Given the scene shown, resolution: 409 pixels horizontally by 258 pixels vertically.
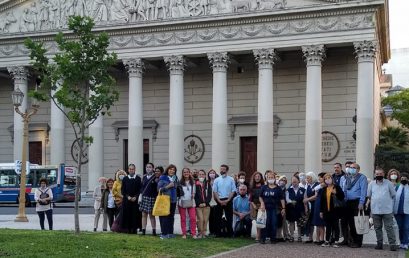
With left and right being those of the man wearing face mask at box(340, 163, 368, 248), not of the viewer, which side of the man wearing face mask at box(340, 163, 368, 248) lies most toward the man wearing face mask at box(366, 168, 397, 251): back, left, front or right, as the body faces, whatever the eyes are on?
left

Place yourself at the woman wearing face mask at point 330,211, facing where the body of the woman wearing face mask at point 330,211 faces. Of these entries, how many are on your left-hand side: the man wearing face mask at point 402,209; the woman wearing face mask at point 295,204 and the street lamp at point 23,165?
1

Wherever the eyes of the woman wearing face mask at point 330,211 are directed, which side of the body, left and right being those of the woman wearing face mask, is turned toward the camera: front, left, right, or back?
front

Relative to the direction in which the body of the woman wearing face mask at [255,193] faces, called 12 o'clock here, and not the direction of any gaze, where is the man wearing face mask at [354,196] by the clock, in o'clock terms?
The man wearing face mask is roughly at 10 o'clock from the woman wearing face mask.

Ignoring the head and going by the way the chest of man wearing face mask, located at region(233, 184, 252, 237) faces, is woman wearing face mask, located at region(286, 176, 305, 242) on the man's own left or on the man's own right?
on the man's own left

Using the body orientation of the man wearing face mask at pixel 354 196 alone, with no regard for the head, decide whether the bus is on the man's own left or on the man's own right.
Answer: on the man's own right

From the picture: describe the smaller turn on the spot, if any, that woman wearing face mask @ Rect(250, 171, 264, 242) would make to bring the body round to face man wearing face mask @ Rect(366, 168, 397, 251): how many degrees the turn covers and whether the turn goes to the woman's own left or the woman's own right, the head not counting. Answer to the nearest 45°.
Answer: approximately 45° to the woman's own left

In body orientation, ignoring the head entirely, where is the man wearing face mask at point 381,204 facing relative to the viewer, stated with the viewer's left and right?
facing the viewer

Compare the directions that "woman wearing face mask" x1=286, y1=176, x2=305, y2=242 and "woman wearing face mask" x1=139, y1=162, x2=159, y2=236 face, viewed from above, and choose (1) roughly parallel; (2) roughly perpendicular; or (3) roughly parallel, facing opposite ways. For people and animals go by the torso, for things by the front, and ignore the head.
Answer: roughly parallel

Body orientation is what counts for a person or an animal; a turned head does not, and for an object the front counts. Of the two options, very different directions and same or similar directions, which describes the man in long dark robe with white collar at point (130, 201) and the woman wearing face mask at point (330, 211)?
same or similar directions

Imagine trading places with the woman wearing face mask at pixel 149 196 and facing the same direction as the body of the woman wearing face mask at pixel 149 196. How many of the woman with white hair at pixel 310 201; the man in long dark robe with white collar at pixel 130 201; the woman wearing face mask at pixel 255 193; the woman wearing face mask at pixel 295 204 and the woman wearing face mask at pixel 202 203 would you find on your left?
4

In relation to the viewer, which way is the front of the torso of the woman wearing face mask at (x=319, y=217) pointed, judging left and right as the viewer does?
facing the viewer and to the left of the viewer

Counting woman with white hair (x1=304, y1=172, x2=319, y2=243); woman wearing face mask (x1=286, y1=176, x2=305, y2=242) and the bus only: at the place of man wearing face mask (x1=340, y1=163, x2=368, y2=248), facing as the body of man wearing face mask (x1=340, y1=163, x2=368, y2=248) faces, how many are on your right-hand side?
3

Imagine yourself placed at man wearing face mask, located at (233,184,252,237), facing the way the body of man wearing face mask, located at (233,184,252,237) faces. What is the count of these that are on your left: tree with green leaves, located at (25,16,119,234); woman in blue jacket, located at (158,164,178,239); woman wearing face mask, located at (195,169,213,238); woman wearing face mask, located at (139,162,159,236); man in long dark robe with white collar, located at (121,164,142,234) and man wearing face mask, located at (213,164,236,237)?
0

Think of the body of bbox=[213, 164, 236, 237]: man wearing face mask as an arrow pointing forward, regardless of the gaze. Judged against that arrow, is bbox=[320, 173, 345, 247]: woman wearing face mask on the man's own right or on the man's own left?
on the man's own left

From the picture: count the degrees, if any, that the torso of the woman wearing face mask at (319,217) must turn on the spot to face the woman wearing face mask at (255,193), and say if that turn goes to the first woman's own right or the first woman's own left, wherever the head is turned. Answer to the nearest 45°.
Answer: approximately 90° to the first woman's own right

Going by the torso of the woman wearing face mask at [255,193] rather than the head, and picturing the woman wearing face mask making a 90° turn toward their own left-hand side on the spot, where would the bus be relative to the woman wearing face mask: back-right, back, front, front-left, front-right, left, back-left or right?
back-left

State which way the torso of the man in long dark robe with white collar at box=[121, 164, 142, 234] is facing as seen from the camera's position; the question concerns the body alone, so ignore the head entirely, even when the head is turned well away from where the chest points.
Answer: toward the camera
